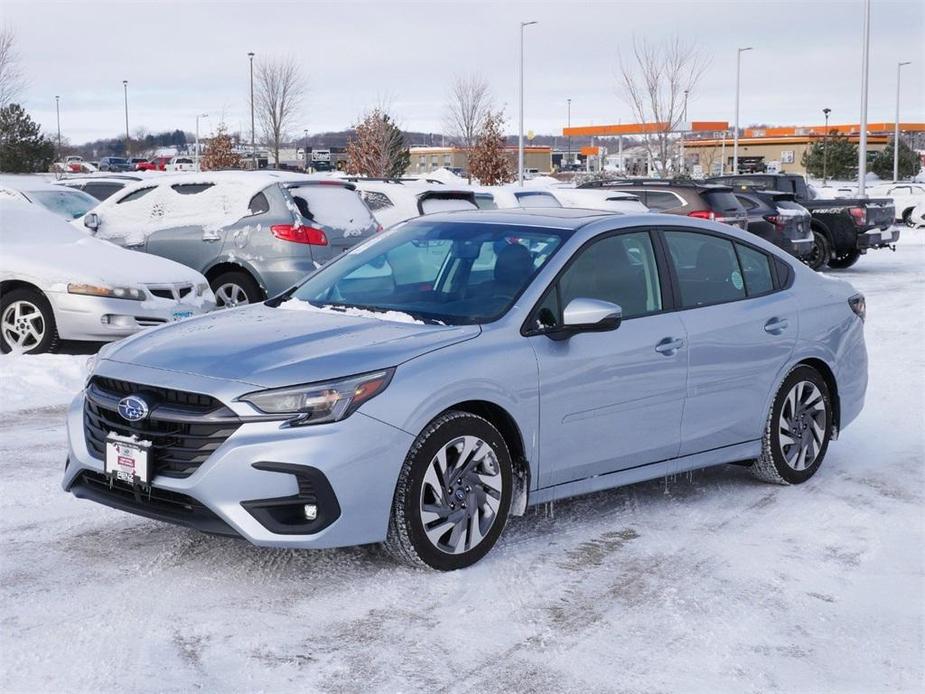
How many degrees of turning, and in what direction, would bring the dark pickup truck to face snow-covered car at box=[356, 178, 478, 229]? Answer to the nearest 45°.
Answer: approximately 90° to its left

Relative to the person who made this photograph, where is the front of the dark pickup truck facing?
facing away from the viewer and to the left of the viewer

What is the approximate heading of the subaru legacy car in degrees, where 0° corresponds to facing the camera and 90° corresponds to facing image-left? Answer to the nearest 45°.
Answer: approximately 45°

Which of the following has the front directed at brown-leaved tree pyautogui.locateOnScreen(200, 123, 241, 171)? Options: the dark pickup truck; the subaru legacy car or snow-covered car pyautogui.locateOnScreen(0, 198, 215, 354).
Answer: the dark pickup truck

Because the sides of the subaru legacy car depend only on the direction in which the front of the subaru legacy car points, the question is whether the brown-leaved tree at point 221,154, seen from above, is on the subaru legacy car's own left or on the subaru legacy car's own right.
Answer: on the subaru legacy car's own right

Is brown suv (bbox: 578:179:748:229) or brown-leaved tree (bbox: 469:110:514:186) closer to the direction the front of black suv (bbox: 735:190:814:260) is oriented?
the brown-leaved tree

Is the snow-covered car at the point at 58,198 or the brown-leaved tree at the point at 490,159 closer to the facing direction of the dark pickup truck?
the brown-leaved tree

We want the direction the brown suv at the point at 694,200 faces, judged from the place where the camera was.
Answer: facing away from the viewer and to the left of the viewer

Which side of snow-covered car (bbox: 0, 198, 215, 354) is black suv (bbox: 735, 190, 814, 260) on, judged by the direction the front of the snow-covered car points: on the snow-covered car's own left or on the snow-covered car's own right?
on the snow-covered car's own left

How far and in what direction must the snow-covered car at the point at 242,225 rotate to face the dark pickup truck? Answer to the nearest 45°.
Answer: approximately 90° to its right

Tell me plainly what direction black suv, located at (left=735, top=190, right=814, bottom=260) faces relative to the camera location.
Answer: facing away from the viewer and to the left of the viewer
